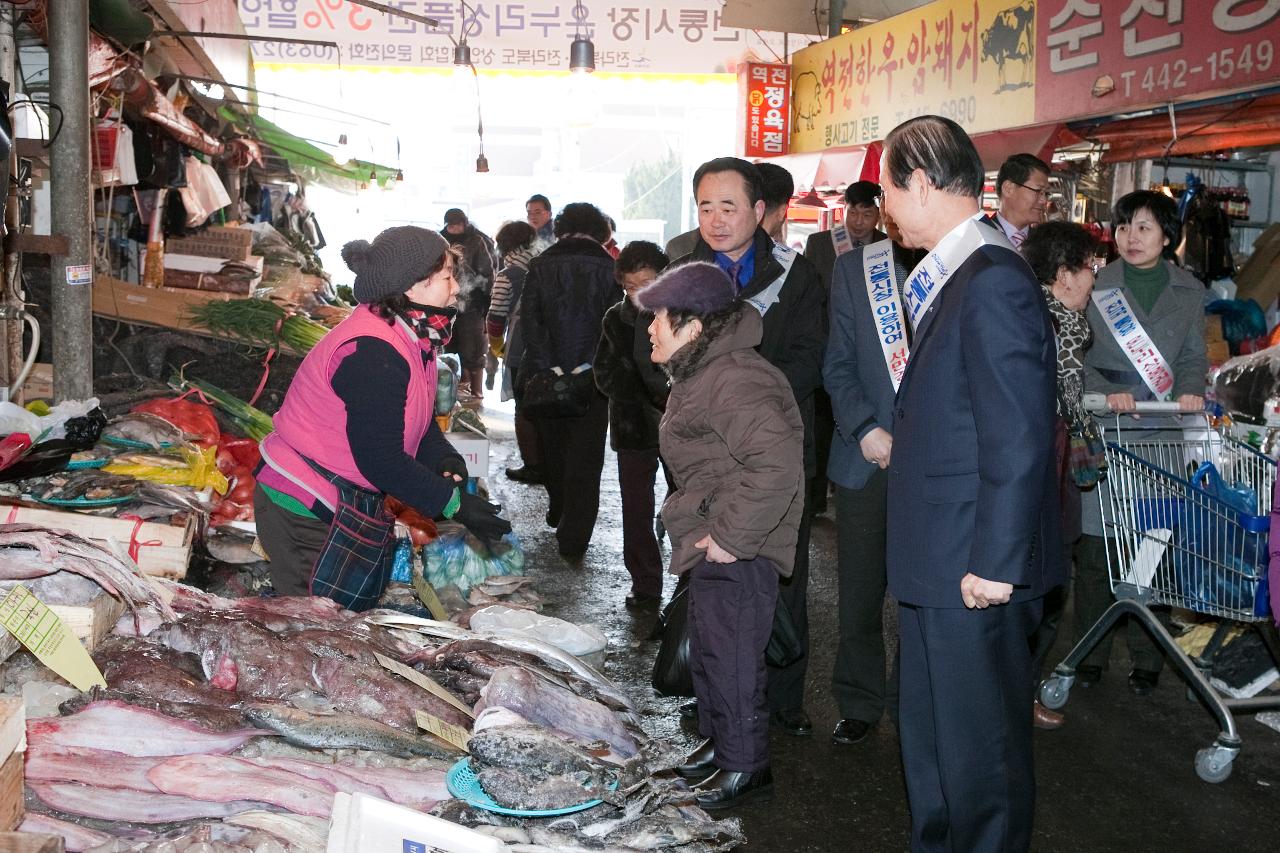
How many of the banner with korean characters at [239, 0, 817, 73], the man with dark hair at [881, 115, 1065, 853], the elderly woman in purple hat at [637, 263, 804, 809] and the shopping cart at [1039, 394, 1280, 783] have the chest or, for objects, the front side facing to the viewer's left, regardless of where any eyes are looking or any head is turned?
2

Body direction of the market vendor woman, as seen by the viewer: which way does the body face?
to the viewer's right

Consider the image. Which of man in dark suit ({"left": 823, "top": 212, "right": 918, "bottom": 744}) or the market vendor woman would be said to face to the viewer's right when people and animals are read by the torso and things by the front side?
the market vendor woman

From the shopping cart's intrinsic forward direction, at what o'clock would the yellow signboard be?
The yellow signboard is roughly at 7 o'clock from the shopping cart.

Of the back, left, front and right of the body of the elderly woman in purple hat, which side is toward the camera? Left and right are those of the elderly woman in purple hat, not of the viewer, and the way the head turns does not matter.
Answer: left

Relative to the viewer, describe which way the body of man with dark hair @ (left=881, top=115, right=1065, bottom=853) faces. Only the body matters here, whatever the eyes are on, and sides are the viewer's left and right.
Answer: facing to the left of the viewer

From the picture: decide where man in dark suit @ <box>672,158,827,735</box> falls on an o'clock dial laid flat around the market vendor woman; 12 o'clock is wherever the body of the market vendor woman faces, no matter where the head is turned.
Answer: The man in dark suit is roughly at 11 o'clock from the market vendor woman.

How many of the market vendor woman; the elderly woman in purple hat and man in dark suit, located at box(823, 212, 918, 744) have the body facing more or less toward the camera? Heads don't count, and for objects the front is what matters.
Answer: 1

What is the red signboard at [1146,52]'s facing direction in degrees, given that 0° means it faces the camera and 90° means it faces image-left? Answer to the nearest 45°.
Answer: approximately 45°

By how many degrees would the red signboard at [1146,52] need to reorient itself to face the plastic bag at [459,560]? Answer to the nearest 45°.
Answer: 0° — it already faces it

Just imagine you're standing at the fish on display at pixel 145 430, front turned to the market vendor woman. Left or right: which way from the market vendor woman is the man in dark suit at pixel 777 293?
left

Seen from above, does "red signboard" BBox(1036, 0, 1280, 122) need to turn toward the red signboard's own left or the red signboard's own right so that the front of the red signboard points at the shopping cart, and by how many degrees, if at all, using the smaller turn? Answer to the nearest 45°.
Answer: approximately 45° to the red signboard's own left

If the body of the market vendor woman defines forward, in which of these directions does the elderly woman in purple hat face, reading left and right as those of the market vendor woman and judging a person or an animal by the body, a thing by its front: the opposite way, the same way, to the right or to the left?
the opposite way

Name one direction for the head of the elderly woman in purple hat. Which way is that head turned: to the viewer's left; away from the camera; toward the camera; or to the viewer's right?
to the viewer's left
